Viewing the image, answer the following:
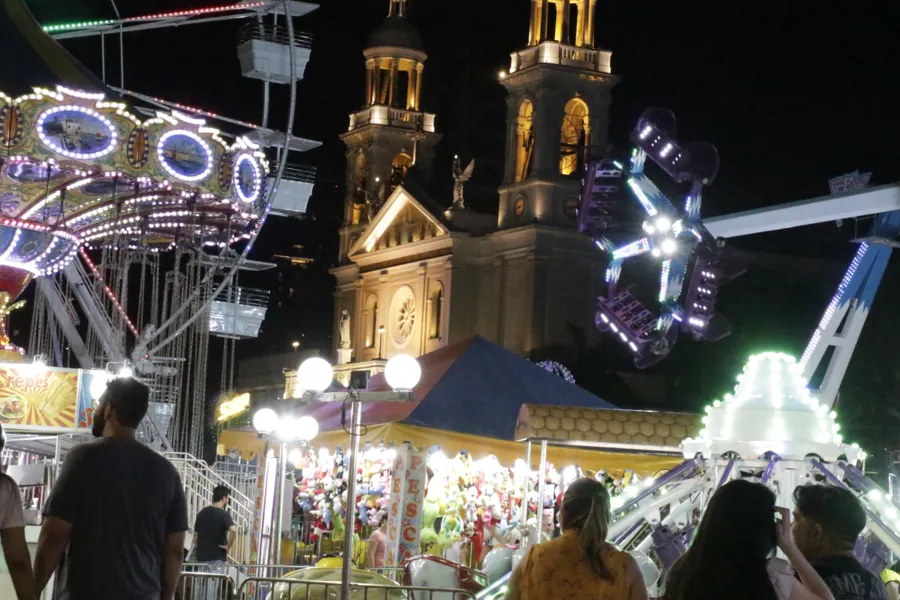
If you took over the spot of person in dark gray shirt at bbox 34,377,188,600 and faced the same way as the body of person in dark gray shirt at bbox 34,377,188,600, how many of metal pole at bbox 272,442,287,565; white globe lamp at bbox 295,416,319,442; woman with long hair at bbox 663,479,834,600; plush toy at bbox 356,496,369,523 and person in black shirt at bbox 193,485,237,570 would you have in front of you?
4

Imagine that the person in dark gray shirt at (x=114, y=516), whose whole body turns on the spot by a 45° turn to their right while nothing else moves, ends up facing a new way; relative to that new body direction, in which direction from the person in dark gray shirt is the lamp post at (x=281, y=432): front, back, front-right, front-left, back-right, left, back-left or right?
front-left

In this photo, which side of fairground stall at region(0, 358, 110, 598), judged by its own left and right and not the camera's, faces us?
front

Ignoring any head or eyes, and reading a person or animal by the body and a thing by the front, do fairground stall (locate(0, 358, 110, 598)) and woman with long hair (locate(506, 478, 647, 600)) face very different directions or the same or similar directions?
very different directions

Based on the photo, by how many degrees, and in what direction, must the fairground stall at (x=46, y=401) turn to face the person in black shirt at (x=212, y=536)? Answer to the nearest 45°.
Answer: approximately 45° to its left

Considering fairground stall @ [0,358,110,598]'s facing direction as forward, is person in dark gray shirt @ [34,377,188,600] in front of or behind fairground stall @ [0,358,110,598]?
in front

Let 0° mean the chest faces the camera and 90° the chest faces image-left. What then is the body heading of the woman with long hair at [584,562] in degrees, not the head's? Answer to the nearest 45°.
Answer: approximately 180°

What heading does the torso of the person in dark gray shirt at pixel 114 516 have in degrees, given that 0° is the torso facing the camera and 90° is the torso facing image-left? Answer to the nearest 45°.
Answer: approximately 180°

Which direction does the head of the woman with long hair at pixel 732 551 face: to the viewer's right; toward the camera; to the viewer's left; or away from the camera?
away from the camera

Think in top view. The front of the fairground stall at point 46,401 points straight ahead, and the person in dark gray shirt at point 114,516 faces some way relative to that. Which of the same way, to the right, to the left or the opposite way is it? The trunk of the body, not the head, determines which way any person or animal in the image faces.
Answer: the opposite way

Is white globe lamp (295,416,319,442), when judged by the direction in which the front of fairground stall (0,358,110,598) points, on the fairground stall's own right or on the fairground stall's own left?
on the fairground stall's own left

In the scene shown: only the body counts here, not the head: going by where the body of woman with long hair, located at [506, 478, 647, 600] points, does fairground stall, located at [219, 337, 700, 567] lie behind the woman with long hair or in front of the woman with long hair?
in front

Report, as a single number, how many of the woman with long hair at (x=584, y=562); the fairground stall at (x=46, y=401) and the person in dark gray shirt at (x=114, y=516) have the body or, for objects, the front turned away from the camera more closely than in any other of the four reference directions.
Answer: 2

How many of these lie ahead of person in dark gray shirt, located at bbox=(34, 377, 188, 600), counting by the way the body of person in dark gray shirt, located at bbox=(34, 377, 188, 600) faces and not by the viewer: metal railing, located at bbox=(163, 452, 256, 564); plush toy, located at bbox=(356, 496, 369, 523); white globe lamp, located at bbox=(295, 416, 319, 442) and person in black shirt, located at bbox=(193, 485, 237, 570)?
4
